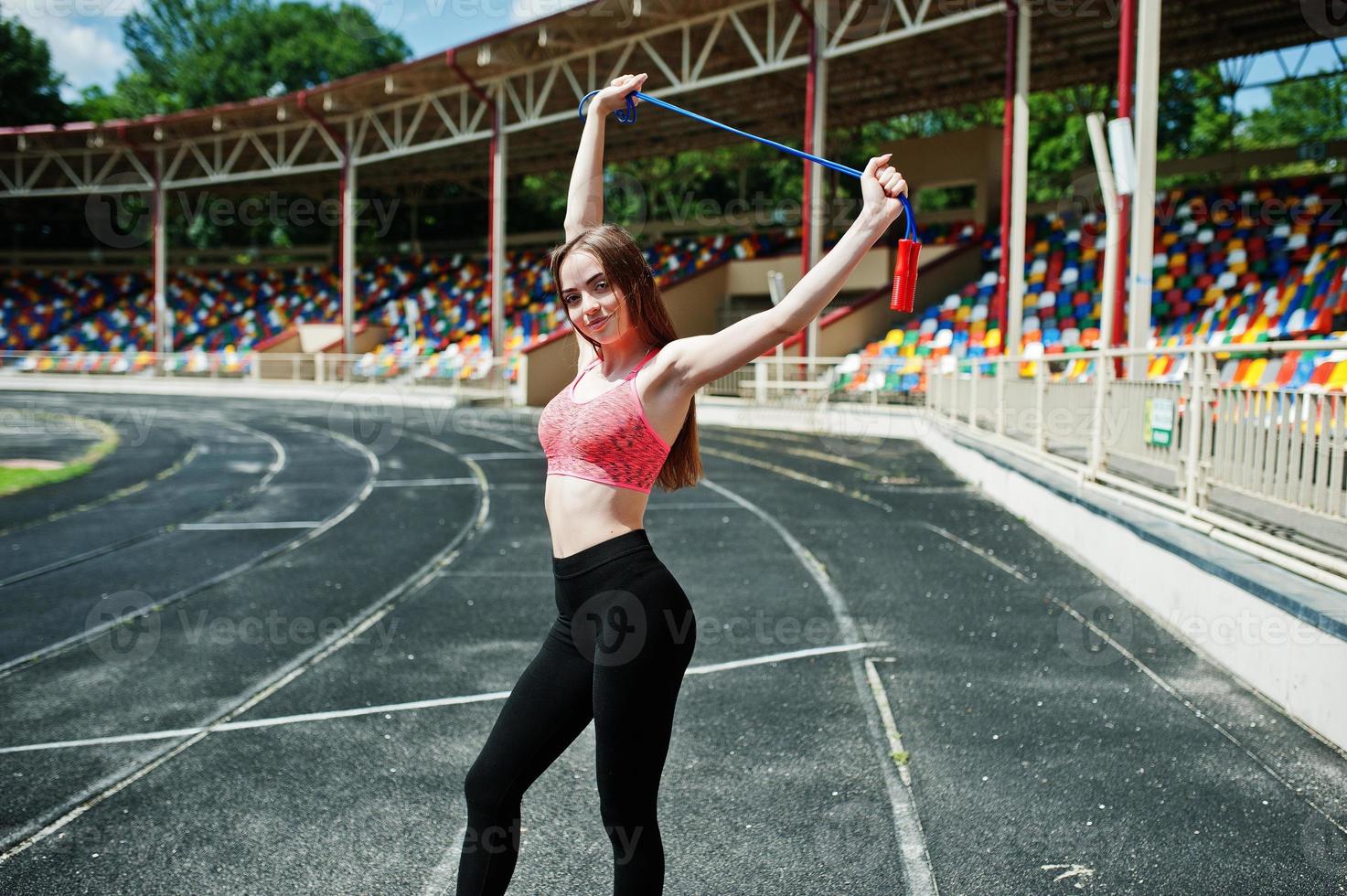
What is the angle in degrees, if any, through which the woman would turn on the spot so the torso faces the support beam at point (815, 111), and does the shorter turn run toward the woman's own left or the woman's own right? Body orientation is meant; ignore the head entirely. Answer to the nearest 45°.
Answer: approximately 135° to the woman's own right

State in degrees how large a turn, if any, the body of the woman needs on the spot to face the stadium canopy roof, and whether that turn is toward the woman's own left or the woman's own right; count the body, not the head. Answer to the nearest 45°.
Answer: approximately 135° to the woman's own right

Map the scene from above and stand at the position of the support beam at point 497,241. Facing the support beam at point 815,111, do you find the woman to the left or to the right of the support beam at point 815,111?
right

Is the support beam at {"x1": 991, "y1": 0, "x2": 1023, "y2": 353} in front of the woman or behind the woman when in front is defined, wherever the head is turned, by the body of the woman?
behind

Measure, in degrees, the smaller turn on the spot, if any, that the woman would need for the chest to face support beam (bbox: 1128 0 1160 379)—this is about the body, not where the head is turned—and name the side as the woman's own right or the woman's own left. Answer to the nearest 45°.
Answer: approximately 180°

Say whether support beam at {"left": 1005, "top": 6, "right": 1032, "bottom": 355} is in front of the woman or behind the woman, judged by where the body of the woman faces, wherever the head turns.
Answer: behind

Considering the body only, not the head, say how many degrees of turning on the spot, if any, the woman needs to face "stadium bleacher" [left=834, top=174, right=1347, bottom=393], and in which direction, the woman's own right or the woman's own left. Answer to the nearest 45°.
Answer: approximately 180°

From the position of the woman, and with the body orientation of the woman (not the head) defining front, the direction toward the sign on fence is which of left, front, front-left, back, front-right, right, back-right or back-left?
back

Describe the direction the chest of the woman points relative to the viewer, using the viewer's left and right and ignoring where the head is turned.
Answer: facing the viewer and to the left of the viewer

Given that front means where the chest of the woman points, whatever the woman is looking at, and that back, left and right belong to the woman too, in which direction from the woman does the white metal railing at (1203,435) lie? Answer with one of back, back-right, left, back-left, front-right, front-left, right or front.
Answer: back

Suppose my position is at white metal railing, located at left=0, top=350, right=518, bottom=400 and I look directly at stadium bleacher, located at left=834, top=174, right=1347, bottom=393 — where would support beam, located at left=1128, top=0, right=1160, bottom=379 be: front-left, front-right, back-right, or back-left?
front-right
